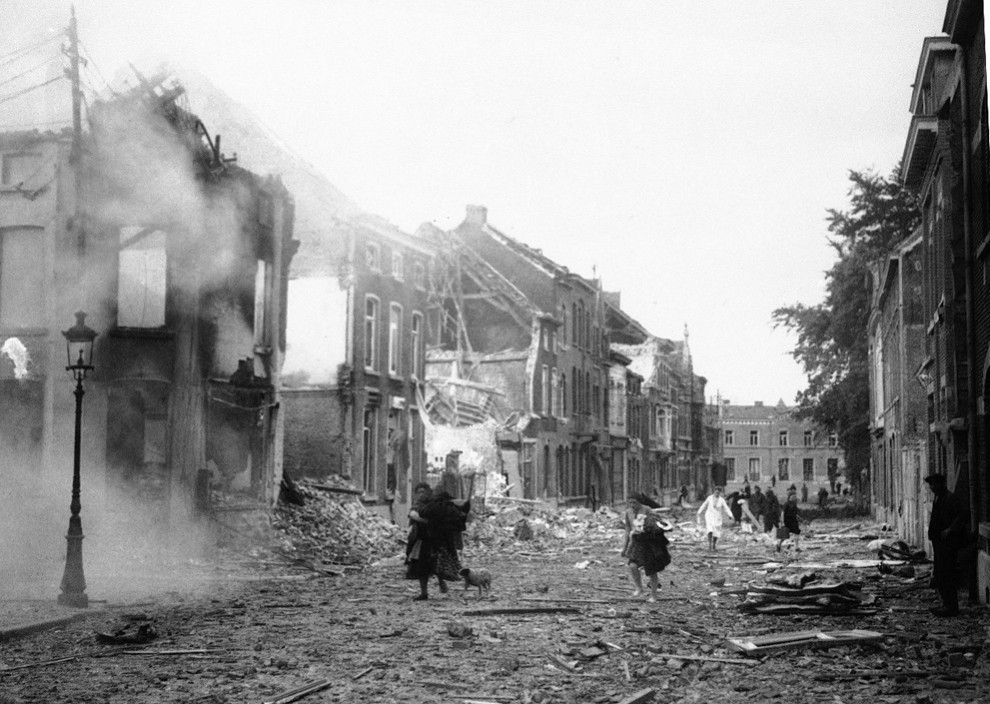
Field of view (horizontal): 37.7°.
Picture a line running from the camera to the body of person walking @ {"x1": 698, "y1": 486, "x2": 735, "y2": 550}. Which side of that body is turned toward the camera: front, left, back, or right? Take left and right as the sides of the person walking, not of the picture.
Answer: front

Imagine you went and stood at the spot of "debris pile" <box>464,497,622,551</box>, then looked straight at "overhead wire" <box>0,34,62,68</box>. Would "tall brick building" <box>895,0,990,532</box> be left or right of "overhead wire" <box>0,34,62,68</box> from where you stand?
left

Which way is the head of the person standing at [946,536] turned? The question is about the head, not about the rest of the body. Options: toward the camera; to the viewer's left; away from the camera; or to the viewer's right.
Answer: to the viewer's left

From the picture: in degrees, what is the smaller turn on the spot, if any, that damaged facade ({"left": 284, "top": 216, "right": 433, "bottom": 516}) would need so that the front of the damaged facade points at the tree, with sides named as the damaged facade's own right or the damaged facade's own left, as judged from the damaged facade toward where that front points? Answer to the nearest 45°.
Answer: approximately 90° to the damaged facade's own left

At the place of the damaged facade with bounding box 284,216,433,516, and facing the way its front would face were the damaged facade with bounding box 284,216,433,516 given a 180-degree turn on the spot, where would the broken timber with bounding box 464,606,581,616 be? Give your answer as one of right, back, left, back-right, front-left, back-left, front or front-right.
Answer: back-left

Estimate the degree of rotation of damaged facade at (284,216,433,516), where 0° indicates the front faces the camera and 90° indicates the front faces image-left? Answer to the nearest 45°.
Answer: approximately 315°

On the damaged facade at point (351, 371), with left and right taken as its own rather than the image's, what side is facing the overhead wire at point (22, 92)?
right

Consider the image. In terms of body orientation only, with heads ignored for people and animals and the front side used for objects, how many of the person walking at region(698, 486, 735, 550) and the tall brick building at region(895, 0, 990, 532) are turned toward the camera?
1

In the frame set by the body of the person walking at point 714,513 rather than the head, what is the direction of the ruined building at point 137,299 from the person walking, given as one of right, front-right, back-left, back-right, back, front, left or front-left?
front-right

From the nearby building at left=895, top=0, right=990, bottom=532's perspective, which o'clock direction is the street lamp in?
The street lamp is roughly at 11 o'clock from the nearby building.

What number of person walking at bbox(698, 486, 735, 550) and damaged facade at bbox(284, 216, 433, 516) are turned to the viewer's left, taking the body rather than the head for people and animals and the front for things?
0

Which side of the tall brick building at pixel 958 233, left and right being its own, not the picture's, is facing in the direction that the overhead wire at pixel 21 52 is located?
front

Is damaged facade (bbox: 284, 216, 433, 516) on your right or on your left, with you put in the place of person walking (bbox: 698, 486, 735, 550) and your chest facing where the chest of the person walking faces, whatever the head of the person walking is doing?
on your right

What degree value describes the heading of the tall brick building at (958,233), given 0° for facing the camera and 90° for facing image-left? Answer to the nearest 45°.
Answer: approximately 90°

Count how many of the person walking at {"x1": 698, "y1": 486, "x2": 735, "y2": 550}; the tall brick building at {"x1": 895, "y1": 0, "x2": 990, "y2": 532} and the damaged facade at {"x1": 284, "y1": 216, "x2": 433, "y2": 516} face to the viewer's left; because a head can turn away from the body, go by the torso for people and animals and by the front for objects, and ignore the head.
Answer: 1
